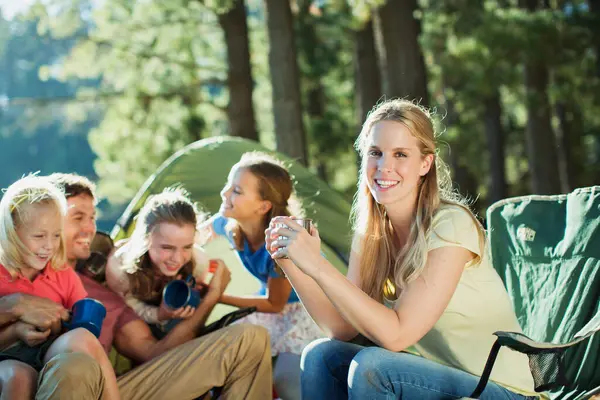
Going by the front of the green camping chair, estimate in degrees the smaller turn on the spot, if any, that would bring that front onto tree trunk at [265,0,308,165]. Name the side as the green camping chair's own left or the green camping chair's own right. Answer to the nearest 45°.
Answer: approximately 90° to the green camping chair's own right

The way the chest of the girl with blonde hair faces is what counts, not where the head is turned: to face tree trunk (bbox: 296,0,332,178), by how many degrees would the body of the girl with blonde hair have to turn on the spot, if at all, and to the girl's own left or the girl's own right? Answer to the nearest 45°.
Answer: approximately 90° to the girl's own left

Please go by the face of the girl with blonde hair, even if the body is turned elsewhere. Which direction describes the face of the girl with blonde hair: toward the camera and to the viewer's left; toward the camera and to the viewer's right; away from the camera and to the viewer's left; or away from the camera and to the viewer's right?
toward the camera and to the viewer's right

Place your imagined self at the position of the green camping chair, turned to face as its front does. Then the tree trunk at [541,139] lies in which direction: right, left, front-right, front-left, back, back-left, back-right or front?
back-right

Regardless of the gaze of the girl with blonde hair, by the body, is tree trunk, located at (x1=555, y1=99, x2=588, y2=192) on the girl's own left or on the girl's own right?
on the girl's own left

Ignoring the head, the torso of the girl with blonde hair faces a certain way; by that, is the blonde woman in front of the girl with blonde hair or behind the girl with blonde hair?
in front

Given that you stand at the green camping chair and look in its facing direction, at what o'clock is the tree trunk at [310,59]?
The tree trunk is roughly at 4 o'clock from the green camping chair.

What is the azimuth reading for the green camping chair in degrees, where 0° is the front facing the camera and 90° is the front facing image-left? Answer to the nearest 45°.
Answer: approximately 45°

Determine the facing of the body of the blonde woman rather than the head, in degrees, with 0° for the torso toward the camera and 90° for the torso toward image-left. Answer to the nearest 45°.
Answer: approximately 45°

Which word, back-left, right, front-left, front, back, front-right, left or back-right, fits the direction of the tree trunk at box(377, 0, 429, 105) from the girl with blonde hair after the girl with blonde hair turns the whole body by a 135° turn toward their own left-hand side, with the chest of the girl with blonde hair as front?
front-right

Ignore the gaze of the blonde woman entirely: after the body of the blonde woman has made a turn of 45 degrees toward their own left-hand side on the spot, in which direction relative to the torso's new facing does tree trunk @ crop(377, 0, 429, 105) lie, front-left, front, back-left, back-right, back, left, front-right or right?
back

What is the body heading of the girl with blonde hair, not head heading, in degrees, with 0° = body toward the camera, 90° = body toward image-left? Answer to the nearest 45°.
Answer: approximately 315°

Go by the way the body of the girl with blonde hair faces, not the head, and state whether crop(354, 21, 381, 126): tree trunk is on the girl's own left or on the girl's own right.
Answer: on the girl's own left
